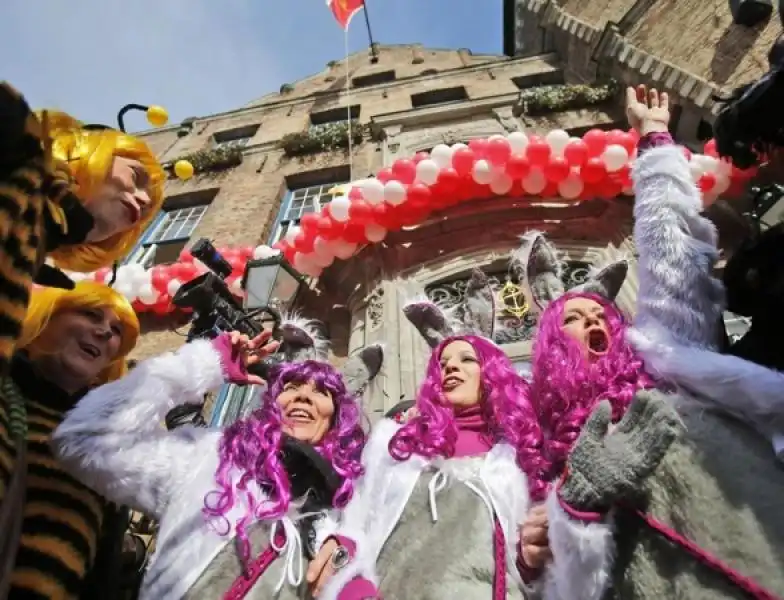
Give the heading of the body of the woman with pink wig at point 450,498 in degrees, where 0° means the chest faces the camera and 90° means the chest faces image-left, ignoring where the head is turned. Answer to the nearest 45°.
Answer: approximately 0°
